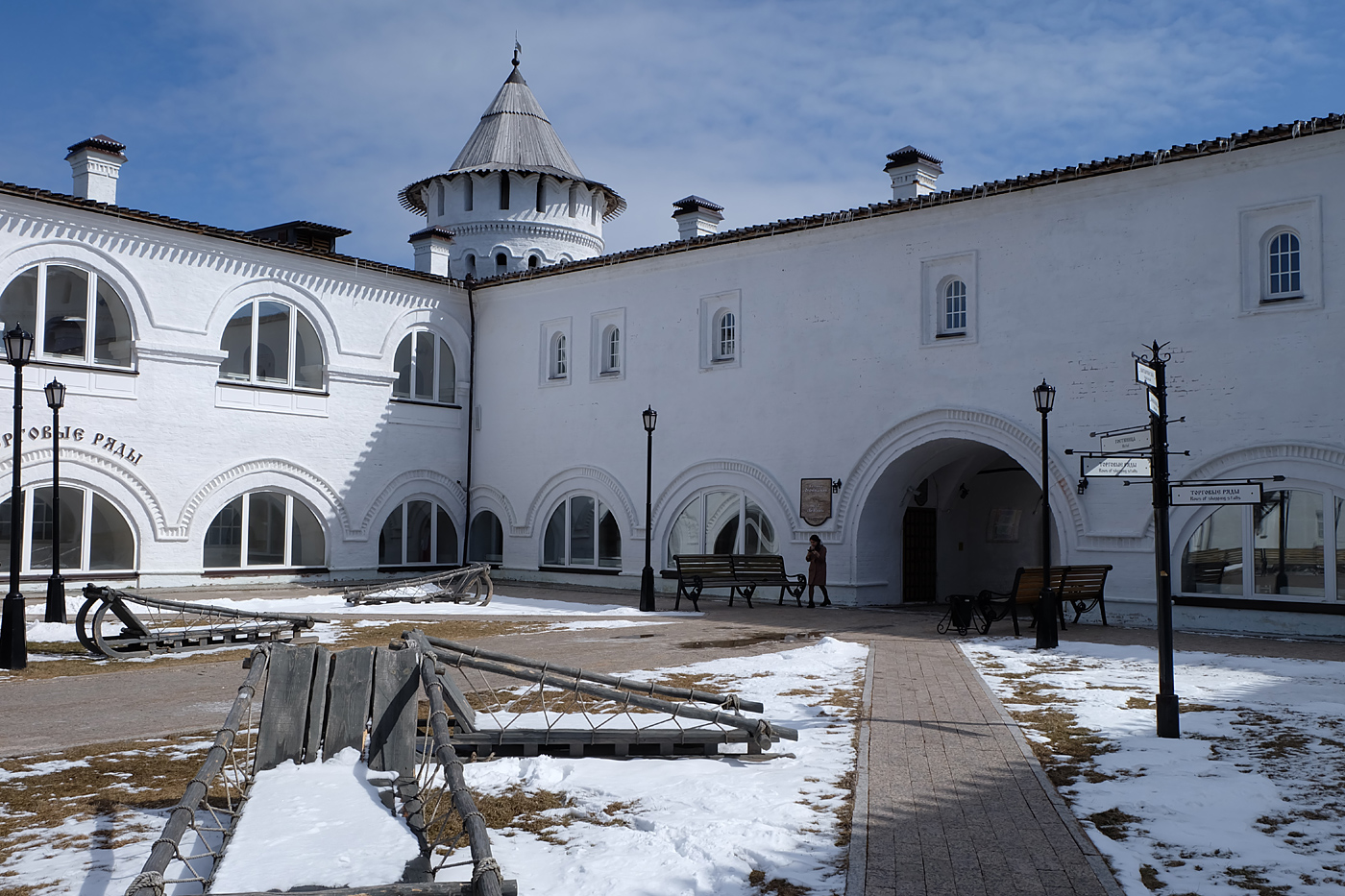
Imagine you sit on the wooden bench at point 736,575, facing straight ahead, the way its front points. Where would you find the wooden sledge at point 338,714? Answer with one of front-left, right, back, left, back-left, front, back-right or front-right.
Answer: front-right

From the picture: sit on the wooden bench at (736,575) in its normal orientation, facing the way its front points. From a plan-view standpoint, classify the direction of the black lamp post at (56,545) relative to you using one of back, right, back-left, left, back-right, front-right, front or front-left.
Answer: right

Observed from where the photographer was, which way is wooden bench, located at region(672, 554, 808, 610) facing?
facing the viewer and to the right of the viewer

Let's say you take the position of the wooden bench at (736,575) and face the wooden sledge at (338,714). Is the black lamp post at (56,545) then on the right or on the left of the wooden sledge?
right

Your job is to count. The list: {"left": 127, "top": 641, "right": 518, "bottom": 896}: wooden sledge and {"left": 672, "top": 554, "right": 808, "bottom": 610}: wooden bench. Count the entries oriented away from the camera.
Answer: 1

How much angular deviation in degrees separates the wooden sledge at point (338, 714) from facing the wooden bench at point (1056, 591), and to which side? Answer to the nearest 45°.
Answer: approximately 45° to its right

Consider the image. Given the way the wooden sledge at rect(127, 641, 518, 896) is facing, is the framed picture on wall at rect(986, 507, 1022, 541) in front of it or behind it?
in front

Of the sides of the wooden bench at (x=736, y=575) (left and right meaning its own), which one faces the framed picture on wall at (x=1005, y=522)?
left
